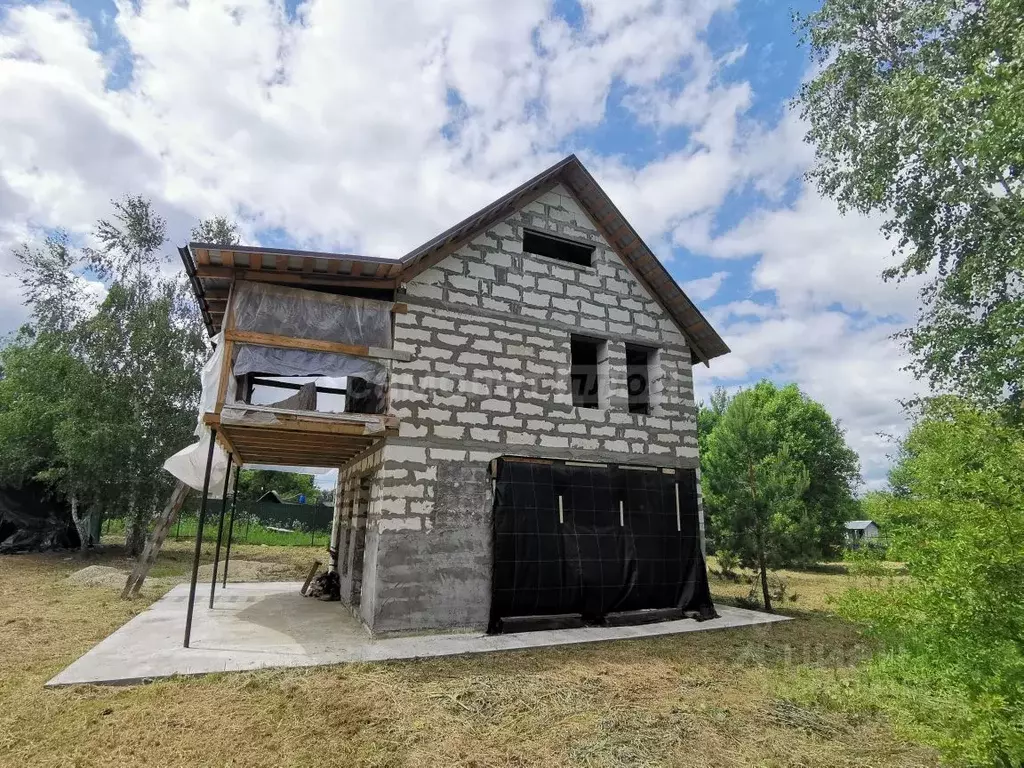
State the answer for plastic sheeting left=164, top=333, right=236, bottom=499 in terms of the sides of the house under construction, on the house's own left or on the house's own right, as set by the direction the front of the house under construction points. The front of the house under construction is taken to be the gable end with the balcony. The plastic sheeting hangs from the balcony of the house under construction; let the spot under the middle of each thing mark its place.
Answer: on the house's own right

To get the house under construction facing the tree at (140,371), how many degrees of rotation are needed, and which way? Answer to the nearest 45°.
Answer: approximately 135° to its right

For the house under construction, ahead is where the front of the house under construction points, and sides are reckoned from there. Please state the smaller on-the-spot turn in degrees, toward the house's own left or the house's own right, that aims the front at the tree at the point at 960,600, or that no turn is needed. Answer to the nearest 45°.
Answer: approximately 45° to the house's own left

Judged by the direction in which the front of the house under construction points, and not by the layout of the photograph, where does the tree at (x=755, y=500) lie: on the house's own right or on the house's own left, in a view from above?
on the house's own left

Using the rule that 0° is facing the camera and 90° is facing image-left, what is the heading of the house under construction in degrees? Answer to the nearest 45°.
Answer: approximately 0°

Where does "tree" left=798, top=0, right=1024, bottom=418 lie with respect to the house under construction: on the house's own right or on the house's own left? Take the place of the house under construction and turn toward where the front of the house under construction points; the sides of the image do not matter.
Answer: on the house's own left

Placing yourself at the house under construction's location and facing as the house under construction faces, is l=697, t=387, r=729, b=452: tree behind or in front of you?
behind
